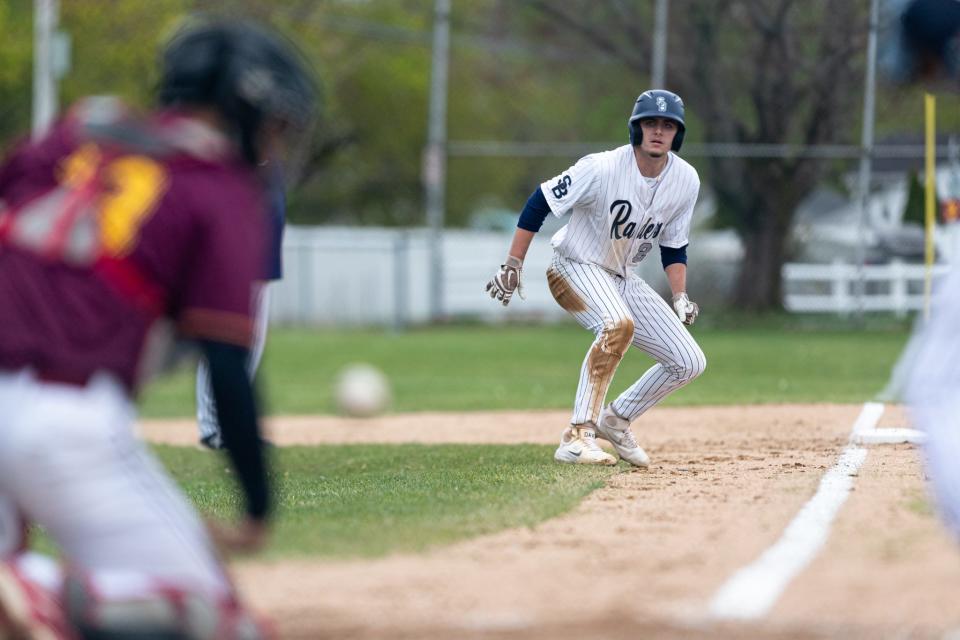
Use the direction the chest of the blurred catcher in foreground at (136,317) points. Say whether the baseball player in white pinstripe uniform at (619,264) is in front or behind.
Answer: in front

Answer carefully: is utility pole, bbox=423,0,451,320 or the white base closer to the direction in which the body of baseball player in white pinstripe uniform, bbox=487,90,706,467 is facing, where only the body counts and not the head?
the white base

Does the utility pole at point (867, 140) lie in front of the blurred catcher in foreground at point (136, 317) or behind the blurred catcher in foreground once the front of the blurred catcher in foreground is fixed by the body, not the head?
in front

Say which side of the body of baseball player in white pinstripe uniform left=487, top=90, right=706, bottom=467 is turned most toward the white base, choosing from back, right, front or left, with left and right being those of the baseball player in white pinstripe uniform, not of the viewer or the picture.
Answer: left

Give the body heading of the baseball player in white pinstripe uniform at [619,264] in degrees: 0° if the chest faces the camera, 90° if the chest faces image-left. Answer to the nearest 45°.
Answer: approximately 315°

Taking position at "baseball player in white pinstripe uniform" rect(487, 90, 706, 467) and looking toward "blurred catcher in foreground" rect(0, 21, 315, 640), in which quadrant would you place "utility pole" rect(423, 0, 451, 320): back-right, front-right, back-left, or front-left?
back-right

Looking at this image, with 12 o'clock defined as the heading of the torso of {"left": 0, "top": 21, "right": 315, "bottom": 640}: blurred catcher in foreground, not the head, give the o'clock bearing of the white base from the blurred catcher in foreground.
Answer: The white base is roughly at 12 o'clock from the blurred catcher in foreground.

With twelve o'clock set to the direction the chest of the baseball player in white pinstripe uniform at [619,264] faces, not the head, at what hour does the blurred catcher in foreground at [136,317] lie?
The blurred catcher in foreground is roughly at 2 o'clock from the baseball player in white pinstripe uniform.

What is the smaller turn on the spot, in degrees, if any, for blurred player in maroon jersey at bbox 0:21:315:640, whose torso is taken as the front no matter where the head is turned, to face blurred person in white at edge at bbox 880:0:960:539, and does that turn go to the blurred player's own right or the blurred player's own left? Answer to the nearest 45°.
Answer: approximately 45° to the blurred player's own right

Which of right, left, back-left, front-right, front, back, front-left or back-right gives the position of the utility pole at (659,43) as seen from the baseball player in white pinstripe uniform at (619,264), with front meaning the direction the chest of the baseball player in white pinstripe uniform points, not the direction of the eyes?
back-left

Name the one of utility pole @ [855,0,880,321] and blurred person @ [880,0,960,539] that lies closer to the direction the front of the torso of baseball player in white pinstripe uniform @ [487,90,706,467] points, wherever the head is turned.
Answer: the blurred person
